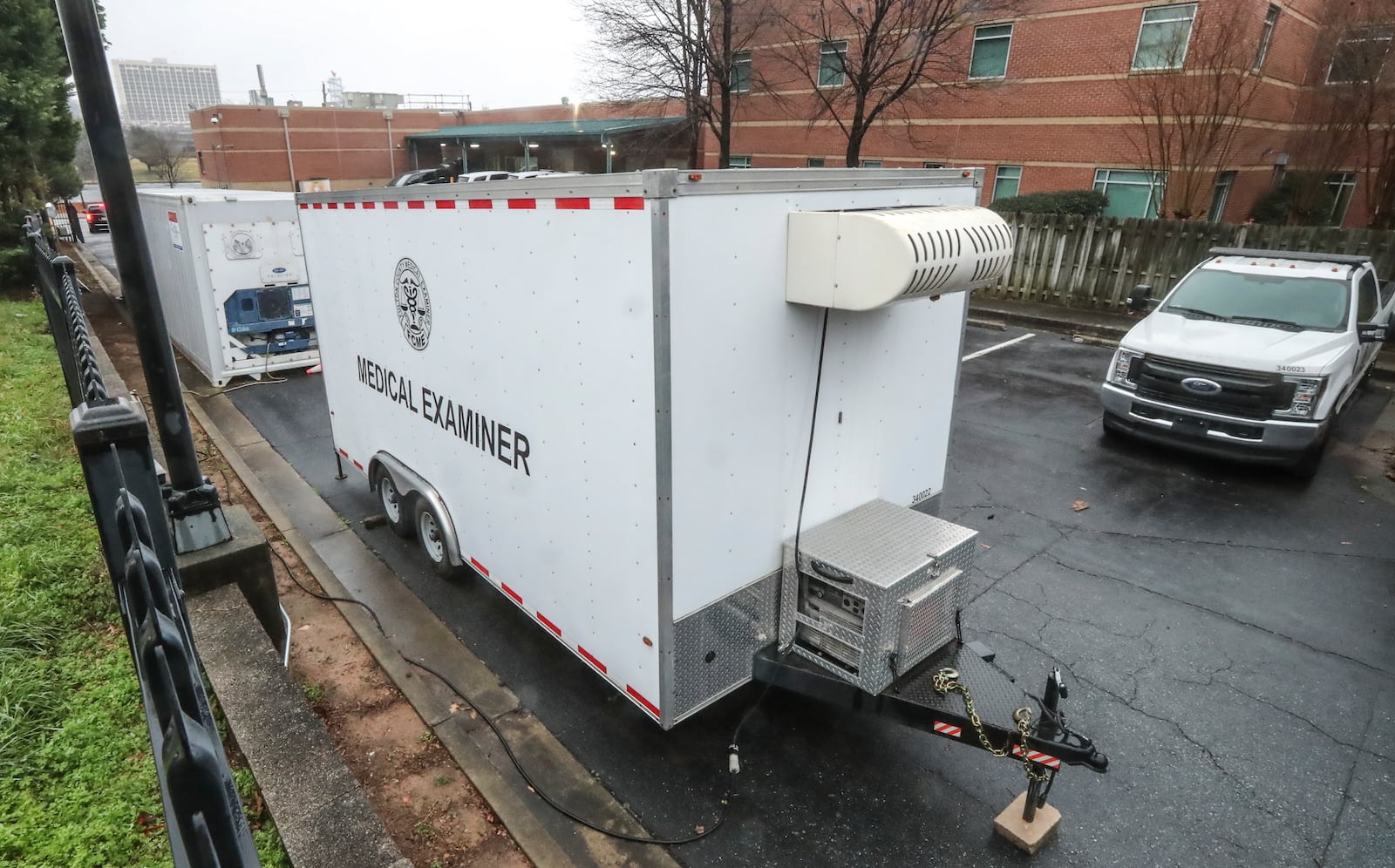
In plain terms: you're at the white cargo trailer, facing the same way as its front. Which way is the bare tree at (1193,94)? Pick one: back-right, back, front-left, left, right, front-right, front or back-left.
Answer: left

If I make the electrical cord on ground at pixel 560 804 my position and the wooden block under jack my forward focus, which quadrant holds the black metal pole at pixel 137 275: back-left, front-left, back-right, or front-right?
back-left

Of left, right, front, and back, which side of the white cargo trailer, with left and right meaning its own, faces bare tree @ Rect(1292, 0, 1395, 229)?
left

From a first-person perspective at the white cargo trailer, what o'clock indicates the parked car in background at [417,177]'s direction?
The parked car in background is roughly at 7 o'clock from the white cargo trailer.

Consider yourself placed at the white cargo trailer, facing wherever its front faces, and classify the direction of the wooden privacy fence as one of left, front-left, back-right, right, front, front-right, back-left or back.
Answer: left

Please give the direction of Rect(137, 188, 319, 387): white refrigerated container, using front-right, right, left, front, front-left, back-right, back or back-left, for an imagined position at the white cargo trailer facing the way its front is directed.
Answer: back

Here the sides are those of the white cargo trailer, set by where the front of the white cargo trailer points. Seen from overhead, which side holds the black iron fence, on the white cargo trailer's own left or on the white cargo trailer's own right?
on the white cargo trailer's own right

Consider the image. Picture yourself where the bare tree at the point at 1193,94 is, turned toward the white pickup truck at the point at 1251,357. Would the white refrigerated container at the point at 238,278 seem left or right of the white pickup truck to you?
right

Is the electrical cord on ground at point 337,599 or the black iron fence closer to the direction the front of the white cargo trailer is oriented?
the black iron fence

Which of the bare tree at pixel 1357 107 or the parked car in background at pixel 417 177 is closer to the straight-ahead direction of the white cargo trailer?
the bare tree

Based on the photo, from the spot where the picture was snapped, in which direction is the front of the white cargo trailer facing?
facing the viewer and to the right of the viewer

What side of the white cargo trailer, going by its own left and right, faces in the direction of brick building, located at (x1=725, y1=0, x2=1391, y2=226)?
left
